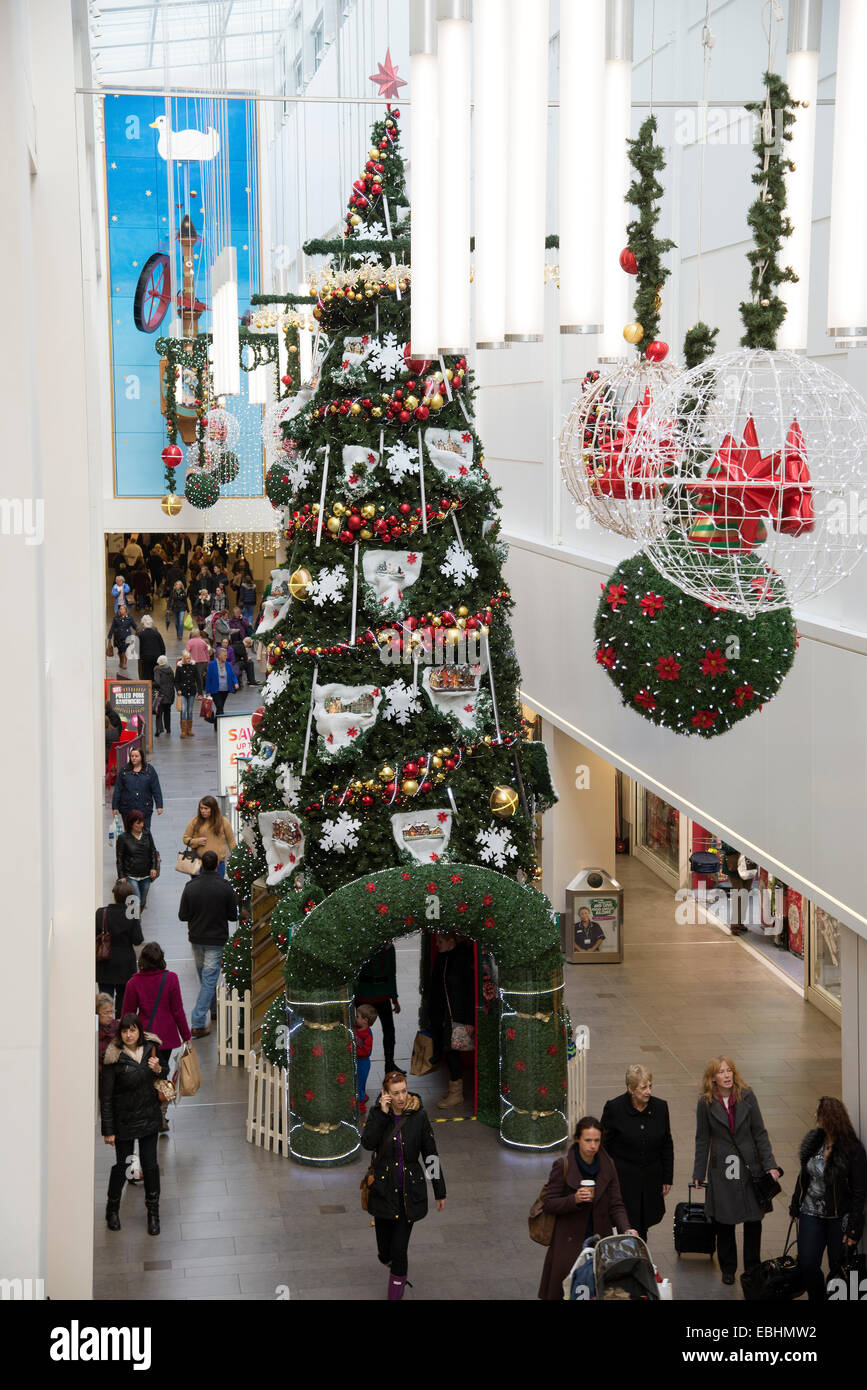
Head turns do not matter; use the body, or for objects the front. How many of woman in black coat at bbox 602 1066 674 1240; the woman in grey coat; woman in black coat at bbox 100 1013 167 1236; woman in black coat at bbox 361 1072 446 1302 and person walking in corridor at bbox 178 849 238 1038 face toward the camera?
4

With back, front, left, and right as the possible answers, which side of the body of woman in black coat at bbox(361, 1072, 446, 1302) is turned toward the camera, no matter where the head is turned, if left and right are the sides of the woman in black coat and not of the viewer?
front

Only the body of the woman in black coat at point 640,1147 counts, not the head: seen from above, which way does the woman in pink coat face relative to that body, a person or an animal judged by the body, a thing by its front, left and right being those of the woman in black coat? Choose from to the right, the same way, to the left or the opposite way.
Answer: the opposite way

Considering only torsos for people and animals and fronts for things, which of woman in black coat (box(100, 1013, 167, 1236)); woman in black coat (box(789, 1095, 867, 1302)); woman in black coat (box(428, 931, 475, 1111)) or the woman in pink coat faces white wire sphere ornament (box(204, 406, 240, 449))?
the woman in pink coat

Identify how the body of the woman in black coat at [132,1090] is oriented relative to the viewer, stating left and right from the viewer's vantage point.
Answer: facing the viewer

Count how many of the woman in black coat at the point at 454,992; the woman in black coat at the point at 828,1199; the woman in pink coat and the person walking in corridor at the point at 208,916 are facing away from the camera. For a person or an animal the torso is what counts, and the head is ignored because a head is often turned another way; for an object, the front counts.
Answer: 2

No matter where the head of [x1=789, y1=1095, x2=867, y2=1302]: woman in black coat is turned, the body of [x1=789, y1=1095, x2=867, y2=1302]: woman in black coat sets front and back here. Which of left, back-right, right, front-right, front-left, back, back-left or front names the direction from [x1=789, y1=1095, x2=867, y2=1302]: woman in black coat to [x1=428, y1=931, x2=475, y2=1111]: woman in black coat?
right

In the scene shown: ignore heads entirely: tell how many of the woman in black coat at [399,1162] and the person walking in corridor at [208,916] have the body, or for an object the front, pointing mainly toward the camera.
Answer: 1

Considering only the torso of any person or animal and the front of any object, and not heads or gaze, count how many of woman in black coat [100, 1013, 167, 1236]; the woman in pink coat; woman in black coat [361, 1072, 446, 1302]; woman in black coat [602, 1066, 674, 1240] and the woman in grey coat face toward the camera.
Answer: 4

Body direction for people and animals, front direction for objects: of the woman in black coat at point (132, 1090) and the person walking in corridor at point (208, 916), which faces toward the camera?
the woman in black coat

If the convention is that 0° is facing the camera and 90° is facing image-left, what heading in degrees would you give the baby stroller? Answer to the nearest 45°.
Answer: approximately 315°

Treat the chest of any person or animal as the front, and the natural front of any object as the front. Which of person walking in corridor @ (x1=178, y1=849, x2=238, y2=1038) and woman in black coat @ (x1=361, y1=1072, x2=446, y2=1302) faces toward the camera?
the woman in black coat

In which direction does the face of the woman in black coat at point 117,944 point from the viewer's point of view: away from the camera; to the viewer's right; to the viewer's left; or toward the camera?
away from the camera

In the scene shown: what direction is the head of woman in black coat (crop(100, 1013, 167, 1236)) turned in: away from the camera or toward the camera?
toward the camera

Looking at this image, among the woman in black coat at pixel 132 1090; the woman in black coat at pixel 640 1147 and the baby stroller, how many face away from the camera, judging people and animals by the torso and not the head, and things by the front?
0

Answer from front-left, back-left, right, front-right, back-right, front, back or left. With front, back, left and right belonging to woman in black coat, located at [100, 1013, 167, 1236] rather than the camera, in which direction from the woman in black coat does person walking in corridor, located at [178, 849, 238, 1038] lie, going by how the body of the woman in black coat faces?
back

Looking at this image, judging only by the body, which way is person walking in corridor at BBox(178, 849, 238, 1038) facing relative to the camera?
away from the camera
